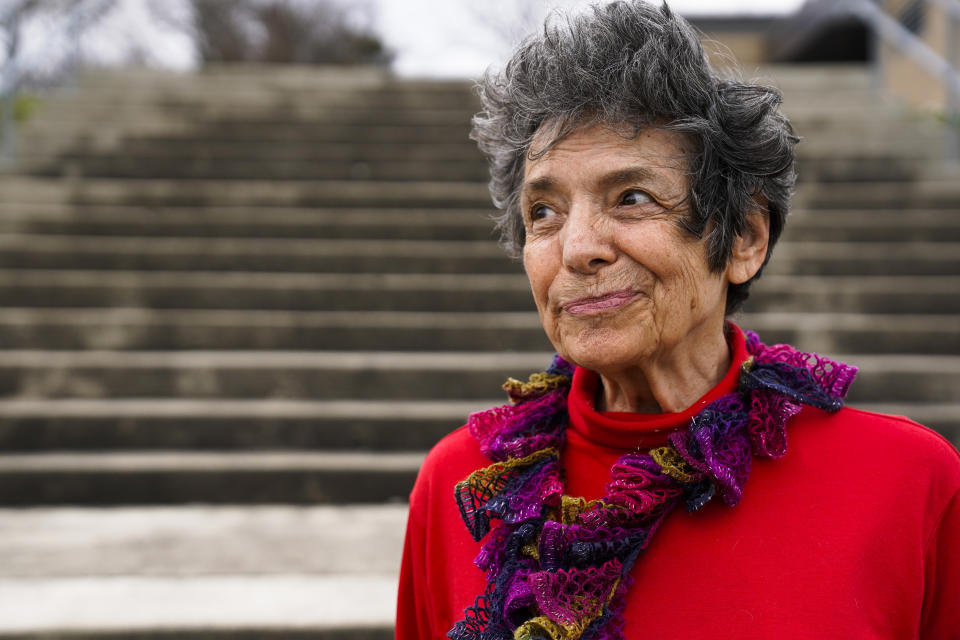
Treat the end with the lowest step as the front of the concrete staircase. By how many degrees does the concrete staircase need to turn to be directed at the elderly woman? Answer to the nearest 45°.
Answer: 0° — it already faces them

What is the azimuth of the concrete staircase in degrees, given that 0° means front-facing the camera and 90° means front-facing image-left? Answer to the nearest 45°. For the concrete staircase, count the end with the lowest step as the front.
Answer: approximately 0°

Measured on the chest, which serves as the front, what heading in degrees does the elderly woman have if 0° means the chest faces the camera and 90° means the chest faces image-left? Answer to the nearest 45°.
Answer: approximately 45°
